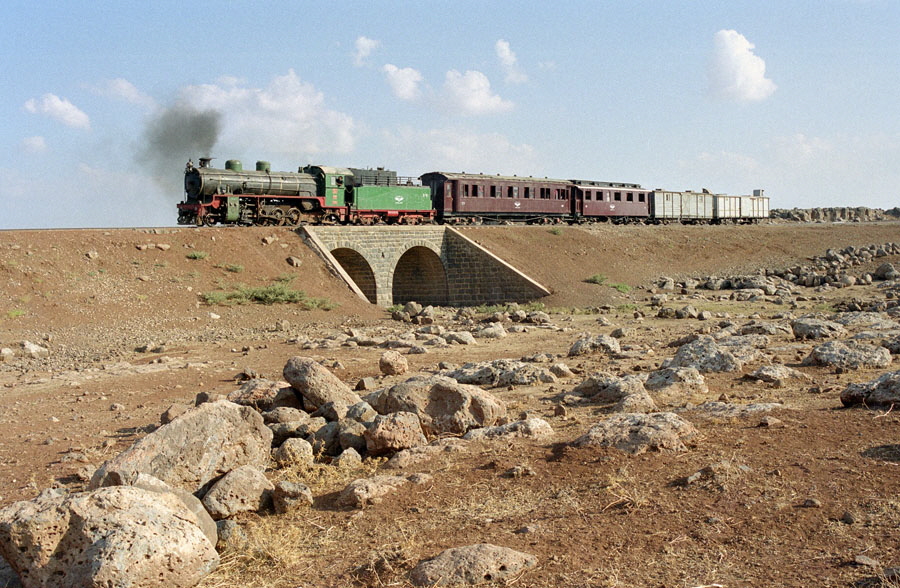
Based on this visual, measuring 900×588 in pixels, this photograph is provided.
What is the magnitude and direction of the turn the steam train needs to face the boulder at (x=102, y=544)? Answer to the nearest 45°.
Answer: approximately 45° to its left

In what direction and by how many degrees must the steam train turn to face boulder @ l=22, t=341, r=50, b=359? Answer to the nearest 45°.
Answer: approximately 45° to its left

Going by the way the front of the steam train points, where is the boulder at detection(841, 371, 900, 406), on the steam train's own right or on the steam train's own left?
on the steam train's own left

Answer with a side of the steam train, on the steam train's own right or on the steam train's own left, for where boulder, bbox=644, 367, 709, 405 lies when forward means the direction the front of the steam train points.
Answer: on the steam train's own left

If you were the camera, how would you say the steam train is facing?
facing the viewer and to the left of the viewer

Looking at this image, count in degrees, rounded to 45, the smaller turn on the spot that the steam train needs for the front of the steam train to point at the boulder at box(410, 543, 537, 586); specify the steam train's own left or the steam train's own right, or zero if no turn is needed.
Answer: approximately 45° to the steam train's own left

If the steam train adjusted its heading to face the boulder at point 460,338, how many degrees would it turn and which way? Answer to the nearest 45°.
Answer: approximately 45° to its left

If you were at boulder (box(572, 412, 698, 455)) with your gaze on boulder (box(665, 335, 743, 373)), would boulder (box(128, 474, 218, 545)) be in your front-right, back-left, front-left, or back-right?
back-left

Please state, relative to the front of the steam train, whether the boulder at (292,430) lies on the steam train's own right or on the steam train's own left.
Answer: on the steam train's own left

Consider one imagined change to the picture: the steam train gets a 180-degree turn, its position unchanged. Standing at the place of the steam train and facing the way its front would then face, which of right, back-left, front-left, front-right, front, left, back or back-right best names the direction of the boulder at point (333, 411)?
back-right

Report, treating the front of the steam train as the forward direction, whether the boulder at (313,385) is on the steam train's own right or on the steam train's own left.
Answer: on the steam train's own left
